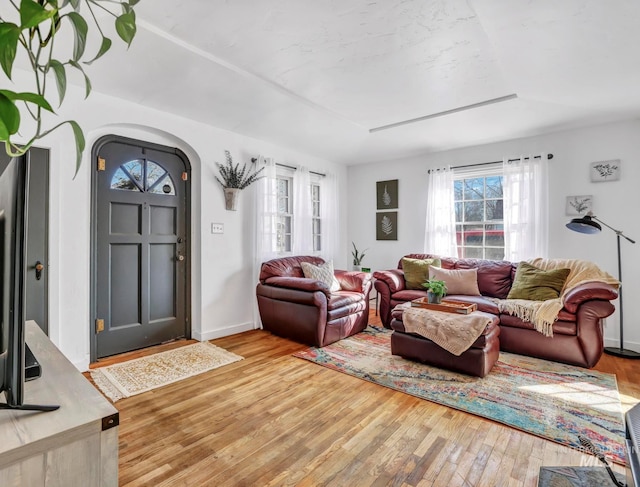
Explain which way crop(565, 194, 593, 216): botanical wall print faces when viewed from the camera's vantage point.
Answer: facing the viewer

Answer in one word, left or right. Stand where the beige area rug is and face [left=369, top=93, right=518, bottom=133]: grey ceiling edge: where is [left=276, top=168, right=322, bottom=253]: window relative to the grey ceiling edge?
left

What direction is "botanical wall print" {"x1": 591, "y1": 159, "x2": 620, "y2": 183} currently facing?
toward the camera

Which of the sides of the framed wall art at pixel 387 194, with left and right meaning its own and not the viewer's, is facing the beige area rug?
front

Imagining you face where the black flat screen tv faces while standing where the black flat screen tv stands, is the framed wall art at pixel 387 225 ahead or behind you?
ahead

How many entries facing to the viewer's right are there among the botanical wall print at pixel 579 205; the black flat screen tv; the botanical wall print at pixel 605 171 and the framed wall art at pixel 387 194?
1

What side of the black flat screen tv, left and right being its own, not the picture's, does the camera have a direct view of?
right

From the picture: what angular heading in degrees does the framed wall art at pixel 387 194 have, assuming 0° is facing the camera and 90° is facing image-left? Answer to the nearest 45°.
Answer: approximately 45°

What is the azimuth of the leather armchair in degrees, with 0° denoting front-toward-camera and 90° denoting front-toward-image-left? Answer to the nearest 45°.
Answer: approximately 315°

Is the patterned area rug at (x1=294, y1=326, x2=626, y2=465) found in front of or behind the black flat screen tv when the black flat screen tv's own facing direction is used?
in front

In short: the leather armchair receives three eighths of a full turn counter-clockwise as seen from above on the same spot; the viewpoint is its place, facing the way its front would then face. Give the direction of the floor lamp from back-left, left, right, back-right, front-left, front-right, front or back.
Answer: right

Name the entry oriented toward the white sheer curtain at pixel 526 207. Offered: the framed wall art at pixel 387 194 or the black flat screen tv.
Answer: the black flat screen tv
